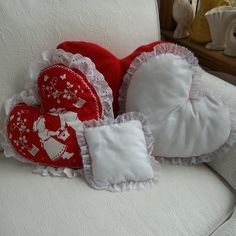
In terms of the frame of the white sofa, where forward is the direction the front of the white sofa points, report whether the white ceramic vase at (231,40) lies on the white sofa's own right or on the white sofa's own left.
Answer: on the white sofa's own left

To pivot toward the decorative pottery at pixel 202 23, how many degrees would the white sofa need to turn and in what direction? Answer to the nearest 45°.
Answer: approximately 135° to its left

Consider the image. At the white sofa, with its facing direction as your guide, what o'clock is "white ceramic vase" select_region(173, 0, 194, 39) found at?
The white ceramic vase is roughly at 7 o'clock from the white sofa.

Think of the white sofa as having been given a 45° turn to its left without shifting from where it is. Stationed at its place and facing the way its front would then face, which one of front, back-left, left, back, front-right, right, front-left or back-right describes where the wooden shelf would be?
left

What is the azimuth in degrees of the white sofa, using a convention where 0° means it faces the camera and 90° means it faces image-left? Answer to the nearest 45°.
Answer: approximately 0°

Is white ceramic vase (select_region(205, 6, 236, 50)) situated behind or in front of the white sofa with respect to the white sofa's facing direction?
behind
